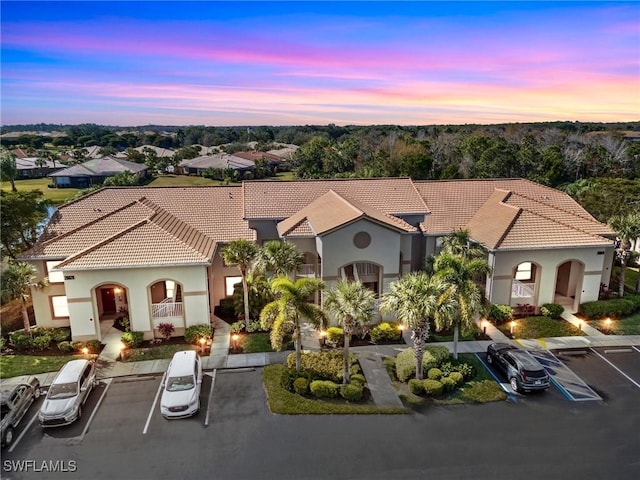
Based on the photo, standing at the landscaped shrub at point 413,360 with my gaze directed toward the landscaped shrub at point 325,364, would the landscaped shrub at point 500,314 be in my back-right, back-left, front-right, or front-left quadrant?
back-right

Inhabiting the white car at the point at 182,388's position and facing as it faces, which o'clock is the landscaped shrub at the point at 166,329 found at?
The landscaped shrub is roughly at 6 o'clock from the white car.

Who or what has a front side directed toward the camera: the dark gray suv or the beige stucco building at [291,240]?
the beige stucco building

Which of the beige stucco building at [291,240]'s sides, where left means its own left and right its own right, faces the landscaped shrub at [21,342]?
right

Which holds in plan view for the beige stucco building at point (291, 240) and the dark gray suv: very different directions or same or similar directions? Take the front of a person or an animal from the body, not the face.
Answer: very different directions

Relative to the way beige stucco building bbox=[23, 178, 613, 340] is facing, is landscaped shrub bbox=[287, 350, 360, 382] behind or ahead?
ahead

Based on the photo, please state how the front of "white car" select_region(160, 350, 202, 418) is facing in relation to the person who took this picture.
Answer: facing the viewer

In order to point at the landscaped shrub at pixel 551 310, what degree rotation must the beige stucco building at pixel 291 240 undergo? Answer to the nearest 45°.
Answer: approximately 90° to its left

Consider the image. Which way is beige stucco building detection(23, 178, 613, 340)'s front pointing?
toward the camera

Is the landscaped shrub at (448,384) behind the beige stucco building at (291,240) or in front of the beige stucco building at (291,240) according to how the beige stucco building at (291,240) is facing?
in front

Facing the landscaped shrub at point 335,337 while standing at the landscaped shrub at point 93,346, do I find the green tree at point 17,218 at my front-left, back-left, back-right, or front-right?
back-left

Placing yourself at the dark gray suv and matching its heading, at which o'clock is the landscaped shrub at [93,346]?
The landscaped shrub is roughly at 10 o'clock from the dark gray suv.
